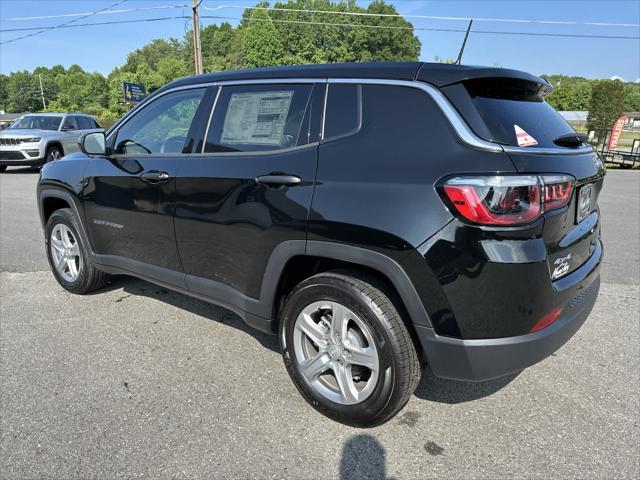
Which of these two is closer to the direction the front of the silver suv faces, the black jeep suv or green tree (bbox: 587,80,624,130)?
the black jeep suv

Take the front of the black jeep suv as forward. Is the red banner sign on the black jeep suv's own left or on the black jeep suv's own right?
on the black jeep suv's own right

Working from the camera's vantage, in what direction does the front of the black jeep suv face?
facing away from the viewer and to the left of the viewer

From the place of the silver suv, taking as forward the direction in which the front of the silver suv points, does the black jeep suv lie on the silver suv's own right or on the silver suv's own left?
on the silver suv's own left

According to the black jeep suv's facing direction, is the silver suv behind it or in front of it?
in front

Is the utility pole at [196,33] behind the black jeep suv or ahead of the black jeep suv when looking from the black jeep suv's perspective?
ahead

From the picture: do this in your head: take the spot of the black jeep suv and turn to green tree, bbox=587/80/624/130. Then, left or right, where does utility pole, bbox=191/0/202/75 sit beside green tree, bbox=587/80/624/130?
left

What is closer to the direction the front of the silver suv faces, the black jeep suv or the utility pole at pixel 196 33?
the black jeep suv

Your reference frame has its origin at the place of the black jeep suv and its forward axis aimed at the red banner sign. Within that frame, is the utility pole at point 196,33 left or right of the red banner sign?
left

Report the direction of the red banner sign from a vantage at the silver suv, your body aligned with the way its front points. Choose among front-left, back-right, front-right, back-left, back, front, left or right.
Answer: back-left

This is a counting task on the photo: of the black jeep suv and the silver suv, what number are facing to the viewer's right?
0
